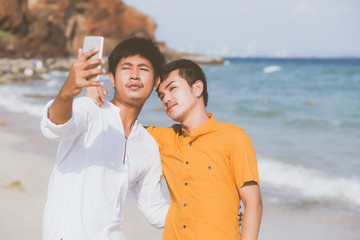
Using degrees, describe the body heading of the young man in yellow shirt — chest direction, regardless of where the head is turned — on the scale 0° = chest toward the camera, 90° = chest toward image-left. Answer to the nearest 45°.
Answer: approximately 45°
